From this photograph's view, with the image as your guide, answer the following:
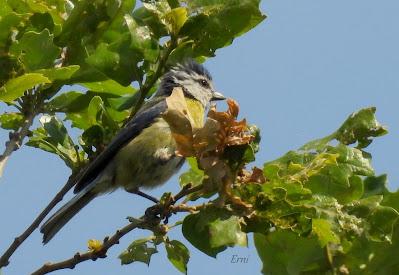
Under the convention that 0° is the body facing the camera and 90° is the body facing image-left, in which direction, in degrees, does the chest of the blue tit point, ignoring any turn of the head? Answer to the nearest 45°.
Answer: approximately 270°

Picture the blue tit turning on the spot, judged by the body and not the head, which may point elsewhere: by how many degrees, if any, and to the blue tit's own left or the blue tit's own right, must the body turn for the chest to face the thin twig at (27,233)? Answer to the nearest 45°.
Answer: approximately 180°

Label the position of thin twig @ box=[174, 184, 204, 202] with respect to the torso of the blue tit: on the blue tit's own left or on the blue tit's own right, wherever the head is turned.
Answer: on the blue tit's own right
